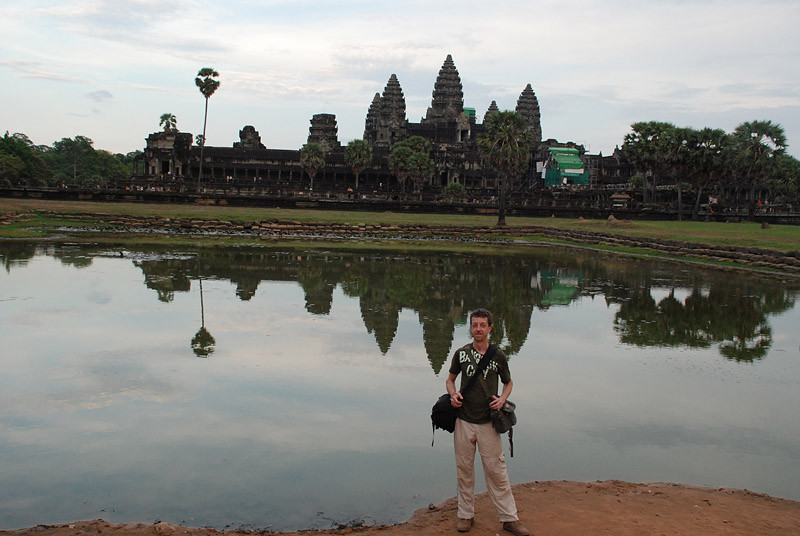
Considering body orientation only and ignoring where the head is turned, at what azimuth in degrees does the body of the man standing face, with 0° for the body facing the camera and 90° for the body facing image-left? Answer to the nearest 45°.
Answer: approximately 0°
